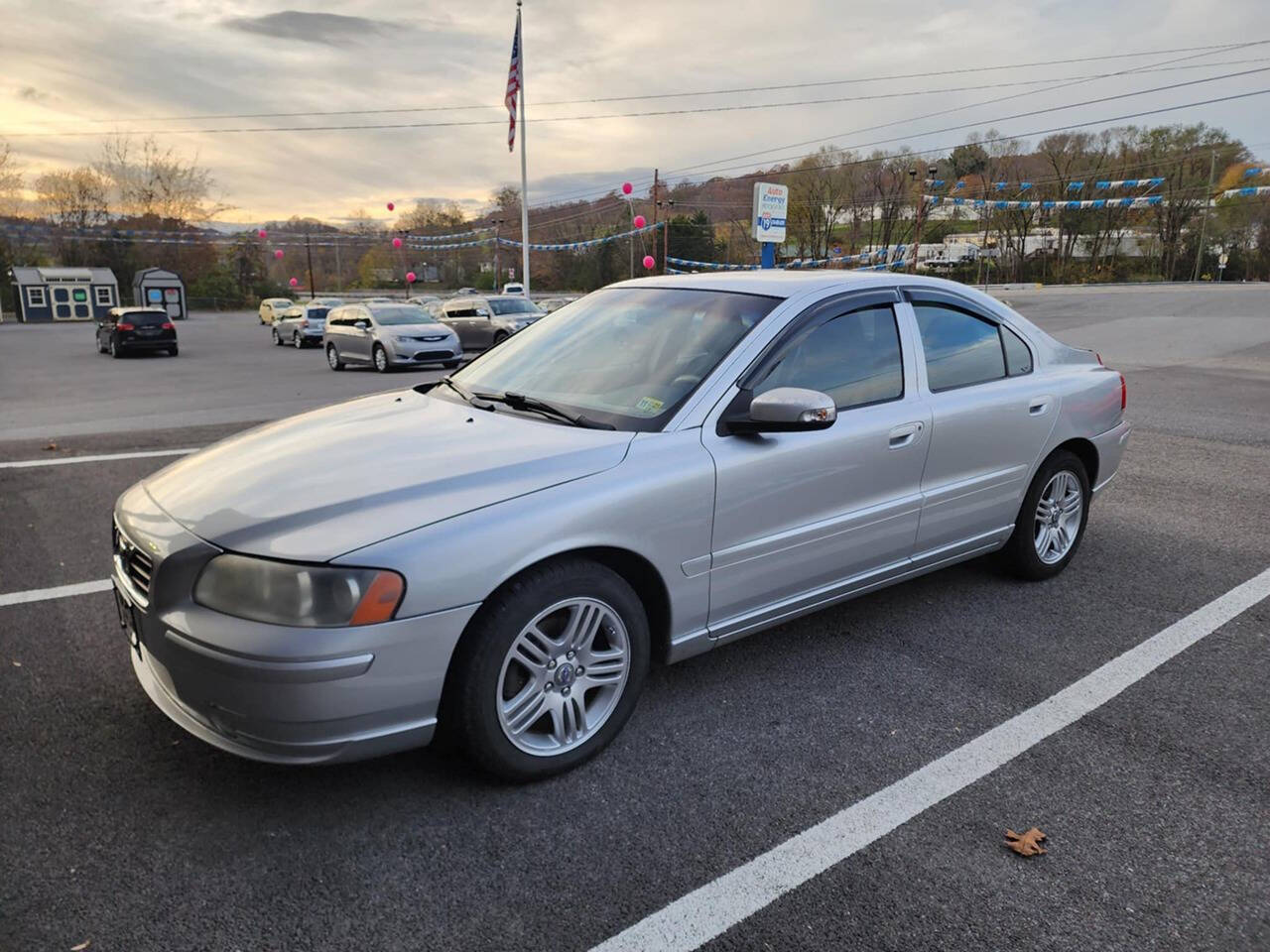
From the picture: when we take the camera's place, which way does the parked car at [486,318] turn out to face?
facing the viewer and to the right of the viewer

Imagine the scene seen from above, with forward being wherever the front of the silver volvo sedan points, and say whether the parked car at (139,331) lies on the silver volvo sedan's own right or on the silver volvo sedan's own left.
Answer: on the silver volvo sedan's own right

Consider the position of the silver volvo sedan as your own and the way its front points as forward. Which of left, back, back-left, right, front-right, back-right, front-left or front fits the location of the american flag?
back-right

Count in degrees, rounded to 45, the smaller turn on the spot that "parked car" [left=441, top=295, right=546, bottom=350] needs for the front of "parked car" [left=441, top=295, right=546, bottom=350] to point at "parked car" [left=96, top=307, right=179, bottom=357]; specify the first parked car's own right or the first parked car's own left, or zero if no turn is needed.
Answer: approximately 135° to the first parked car's own right

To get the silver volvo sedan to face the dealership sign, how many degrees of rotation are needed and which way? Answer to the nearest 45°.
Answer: approximately 135° to its right

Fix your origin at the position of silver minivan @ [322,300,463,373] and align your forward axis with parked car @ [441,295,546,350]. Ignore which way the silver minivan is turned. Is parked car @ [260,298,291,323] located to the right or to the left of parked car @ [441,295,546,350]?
left

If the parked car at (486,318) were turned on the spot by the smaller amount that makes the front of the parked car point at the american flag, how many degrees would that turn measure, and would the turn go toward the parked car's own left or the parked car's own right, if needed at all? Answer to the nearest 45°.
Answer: approximately 135° to the parked car's own left

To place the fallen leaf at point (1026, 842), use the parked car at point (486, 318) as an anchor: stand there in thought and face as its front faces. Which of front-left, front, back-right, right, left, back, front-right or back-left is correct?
front-right

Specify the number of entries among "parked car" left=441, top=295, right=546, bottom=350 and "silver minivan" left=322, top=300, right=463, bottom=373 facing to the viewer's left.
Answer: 0

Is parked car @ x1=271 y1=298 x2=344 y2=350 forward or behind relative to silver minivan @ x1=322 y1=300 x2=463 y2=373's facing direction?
behind

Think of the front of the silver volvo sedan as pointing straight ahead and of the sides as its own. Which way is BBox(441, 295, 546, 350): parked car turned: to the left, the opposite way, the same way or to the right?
to the left

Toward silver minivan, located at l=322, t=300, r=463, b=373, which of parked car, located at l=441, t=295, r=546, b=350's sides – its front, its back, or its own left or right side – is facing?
right

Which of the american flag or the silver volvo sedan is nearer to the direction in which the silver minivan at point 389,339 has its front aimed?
the silver volvo sedan
